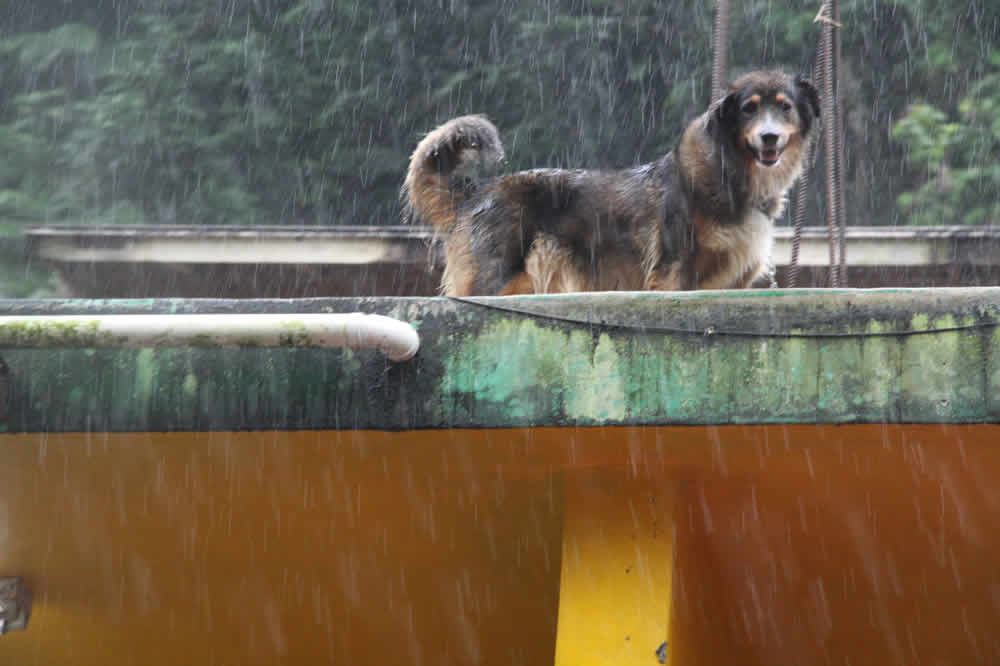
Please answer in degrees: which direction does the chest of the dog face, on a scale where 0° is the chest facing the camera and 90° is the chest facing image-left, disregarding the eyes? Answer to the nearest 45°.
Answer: approximately 270°

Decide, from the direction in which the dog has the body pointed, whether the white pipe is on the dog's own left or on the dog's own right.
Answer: on the dog's own right

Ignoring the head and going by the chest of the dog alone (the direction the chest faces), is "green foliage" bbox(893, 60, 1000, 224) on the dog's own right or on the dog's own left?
on the dog's own left
